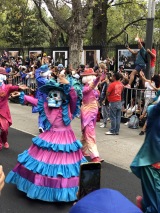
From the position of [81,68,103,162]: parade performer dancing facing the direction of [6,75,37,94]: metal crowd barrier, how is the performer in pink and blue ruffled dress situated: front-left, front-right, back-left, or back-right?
back-left

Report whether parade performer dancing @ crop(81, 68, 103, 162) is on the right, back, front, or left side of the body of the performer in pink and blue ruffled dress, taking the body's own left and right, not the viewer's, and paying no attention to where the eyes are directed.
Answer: back

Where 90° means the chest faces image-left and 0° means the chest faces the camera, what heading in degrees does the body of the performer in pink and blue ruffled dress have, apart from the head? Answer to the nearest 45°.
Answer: approximately 45°

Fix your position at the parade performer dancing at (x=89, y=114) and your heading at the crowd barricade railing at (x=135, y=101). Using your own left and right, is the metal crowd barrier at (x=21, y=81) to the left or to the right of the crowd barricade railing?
left

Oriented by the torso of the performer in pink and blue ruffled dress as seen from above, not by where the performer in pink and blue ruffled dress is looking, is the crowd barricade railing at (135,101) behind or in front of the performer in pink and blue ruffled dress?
behind

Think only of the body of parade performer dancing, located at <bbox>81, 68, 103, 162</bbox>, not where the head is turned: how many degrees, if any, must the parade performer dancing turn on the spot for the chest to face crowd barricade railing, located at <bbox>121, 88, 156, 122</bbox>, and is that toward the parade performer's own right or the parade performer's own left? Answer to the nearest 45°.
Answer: approximately 90° to the parade performer's own left

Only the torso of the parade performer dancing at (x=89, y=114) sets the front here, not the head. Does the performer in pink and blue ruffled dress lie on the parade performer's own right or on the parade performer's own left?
on the parade performer's own right
